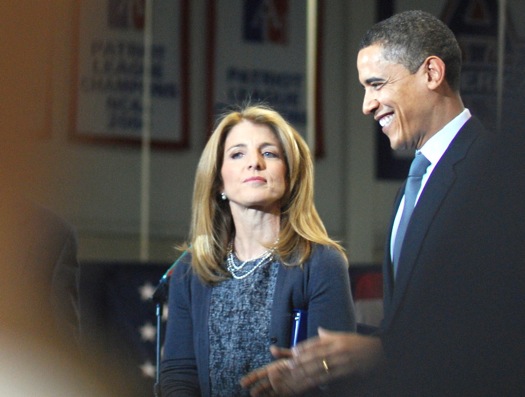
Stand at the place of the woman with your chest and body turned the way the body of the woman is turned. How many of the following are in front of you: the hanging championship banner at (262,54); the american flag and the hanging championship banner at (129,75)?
0

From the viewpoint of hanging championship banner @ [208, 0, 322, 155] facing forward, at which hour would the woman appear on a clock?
The woman is roughly at 12 o'clock from the hanging championship banner.

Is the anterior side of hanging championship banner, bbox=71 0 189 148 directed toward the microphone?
yes

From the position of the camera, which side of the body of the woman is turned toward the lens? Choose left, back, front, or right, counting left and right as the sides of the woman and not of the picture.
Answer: front

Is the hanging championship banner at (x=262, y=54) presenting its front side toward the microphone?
yes

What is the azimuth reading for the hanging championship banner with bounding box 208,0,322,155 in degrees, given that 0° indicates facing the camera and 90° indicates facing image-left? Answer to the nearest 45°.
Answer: approximately 0°

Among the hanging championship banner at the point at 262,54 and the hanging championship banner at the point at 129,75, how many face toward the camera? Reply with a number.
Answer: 2

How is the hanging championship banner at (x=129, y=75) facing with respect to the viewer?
toward the camera

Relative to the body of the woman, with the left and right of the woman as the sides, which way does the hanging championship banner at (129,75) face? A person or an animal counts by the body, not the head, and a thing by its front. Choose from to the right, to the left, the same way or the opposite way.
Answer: the same way

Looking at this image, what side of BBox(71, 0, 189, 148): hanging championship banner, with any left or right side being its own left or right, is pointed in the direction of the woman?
front

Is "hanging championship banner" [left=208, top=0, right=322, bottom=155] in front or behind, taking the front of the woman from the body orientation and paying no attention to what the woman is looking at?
behind

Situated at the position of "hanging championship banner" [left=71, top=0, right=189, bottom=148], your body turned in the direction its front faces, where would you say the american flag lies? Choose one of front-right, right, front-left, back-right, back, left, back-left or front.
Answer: front

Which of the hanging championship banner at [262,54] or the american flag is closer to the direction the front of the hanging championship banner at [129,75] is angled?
the american flag

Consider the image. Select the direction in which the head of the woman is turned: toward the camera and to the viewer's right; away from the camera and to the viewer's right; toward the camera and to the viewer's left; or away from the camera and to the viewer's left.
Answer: toward the camera and to the viewer's right

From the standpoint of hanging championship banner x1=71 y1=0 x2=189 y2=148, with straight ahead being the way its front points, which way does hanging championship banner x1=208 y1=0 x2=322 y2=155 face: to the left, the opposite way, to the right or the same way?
the same way
